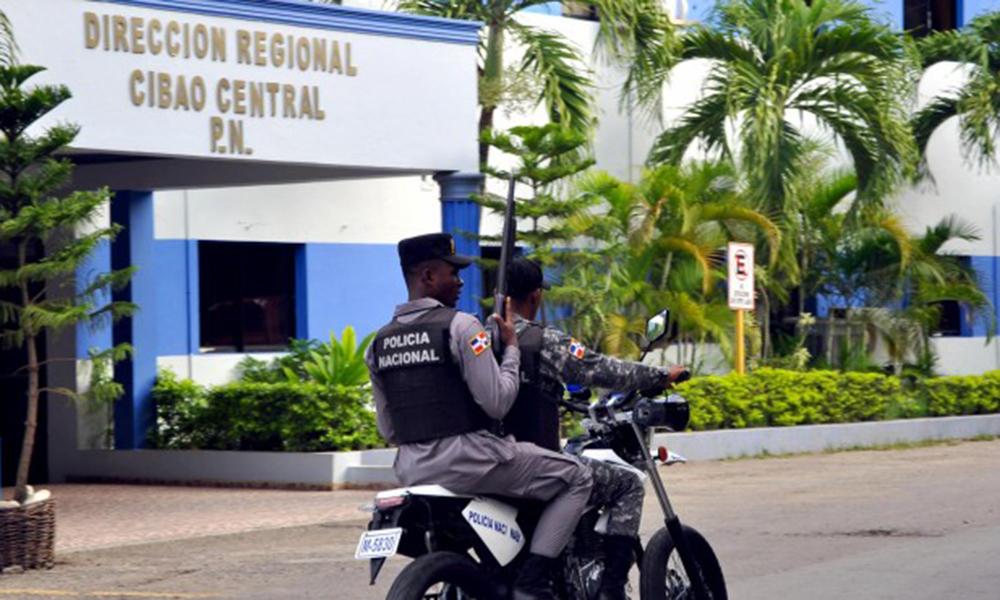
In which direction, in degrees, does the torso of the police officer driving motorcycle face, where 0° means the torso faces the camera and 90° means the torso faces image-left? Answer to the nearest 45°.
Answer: approximately 225°

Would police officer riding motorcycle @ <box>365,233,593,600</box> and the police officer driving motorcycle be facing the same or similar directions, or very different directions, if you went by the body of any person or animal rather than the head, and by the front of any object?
same or similar directions

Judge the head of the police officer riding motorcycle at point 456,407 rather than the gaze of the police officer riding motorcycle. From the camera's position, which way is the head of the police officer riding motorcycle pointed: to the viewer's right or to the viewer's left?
to the viewer's right

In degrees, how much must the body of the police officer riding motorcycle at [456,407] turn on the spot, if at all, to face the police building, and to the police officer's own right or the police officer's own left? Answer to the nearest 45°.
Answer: approximately 45° to the police officer's own left

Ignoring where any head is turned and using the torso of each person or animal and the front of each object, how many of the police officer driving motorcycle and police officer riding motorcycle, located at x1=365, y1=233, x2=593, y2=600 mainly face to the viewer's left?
0

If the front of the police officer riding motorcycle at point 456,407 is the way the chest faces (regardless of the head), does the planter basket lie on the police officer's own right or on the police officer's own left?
on the police officer's own left

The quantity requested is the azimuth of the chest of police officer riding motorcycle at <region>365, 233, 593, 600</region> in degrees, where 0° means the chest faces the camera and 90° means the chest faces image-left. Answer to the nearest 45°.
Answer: approximately 225°
